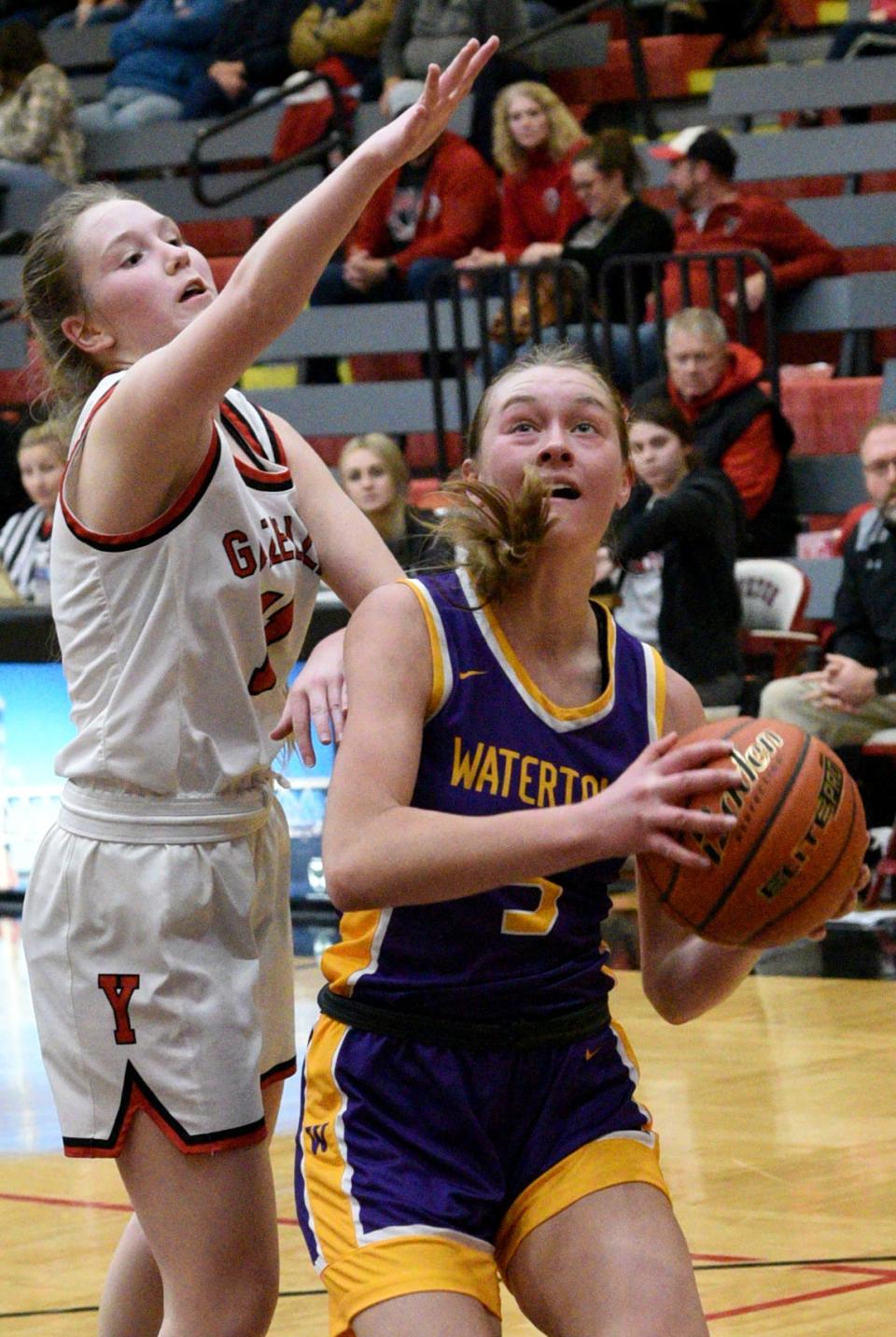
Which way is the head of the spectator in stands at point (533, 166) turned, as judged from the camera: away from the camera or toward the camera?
toward the camera

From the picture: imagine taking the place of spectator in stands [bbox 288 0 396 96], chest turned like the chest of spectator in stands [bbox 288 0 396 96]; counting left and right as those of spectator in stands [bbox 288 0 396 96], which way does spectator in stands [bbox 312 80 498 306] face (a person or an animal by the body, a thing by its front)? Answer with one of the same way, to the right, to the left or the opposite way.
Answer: the same way

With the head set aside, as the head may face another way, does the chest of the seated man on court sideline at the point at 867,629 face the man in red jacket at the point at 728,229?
no

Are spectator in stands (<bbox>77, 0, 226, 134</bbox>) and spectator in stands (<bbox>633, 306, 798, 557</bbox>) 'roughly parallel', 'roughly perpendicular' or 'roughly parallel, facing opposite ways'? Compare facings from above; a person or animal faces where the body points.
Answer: roughly parallel

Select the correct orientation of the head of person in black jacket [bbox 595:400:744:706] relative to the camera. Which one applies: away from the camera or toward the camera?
toward the camera

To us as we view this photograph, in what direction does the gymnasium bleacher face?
facing the viewer

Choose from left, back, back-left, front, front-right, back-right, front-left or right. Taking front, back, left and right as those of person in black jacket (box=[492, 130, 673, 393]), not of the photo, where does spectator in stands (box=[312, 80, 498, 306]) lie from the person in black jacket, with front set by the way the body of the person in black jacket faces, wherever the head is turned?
right

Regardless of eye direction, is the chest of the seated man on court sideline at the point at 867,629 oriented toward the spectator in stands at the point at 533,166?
no

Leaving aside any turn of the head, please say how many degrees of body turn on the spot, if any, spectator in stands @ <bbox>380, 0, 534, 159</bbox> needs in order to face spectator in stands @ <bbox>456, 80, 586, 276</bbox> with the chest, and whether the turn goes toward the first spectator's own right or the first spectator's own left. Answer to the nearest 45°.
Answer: approximately 45° to the first spectator's own left

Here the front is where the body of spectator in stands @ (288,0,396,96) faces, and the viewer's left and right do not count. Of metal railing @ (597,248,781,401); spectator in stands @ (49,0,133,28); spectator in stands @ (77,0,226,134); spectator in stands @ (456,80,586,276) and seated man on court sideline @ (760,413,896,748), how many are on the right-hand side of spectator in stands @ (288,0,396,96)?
2

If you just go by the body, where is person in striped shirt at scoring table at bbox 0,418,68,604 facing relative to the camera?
toward the camera

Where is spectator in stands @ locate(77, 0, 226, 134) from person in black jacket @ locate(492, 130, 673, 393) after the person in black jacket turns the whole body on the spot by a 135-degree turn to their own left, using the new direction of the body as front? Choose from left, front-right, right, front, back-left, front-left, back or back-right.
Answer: back-left

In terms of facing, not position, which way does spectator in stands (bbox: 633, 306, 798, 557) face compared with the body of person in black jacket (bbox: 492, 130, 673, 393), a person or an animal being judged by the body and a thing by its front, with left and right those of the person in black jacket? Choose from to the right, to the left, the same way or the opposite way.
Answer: the same way

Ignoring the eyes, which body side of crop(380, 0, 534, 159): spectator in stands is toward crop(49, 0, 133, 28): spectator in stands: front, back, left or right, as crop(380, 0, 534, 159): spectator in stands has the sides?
right

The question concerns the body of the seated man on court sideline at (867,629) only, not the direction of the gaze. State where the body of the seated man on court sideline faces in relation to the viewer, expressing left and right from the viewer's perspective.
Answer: facing the viewer and to the left of the viewer

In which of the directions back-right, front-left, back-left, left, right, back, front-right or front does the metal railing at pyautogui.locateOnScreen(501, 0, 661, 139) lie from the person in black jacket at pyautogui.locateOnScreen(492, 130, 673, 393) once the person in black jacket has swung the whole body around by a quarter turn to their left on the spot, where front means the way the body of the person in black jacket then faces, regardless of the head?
back-left

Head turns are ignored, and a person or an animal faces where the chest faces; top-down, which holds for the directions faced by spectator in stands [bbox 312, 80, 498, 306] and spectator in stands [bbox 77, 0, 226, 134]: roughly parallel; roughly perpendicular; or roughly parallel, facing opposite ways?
roughly parallel

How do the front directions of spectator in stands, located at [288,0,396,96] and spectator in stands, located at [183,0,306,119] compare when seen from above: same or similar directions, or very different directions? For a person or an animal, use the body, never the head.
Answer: same or similar directions

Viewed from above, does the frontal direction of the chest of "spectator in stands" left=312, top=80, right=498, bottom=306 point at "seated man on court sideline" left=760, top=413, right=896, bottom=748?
no

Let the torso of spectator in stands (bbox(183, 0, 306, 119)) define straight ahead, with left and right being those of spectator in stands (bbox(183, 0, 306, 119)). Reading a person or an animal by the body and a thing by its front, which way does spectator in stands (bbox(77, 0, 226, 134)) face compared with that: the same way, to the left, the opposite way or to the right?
the same way

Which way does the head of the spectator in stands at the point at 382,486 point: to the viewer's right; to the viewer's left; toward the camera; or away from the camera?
toward the camera

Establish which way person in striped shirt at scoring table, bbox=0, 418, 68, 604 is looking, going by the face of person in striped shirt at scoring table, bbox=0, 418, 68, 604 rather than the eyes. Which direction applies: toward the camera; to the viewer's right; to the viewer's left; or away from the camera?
toward the camera
